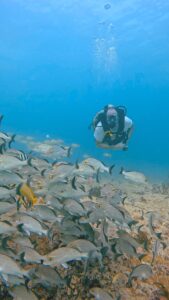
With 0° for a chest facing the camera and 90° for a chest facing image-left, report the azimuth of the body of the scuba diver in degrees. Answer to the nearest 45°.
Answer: approximately 0°

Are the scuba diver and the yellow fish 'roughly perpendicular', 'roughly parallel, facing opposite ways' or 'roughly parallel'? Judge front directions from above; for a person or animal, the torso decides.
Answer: roughly perpendicular

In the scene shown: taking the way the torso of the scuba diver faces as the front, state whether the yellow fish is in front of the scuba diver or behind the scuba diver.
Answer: in front
